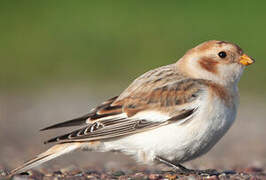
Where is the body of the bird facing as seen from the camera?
to the viewer's right
